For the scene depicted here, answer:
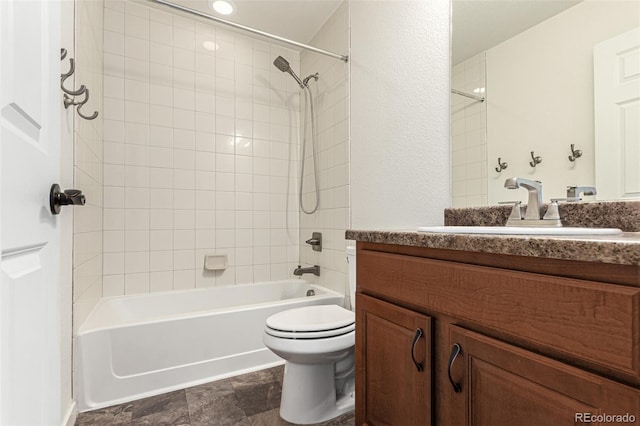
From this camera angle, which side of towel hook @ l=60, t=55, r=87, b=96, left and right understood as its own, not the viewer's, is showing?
right

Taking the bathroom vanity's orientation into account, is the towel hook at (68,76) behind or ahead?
ahead

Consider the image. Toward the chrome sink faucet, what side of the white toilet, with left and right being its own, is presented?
left

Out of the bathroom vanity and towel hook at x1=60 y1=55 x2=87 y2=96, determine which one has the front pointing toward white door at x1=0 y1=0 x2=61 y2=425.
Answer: the bathroom vanity

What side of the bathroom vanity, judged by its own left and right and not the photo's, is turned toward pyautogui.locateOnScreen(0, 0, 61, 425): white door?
front

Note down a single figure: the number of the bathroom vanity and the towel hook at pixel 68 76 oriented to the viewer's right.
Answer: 1

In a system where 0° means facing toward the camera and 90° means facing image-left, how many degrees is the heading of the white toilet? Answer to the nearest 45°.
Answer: approximately 45°

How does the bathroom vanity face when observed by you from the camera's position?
facing the viewer and to the left of the viewer
